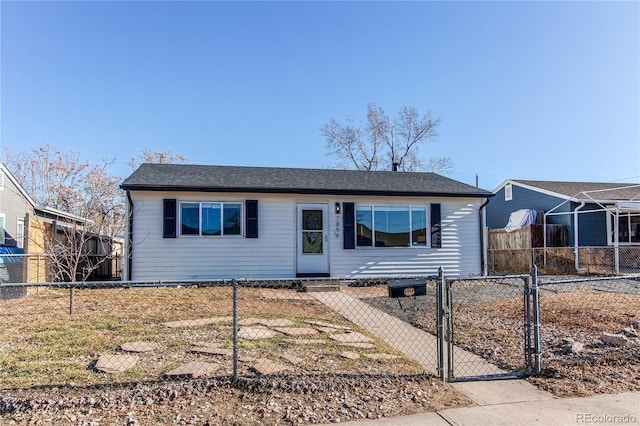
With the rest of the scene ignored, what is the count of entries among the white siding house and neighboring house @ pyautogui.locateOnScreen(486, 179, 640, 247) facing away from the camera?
0

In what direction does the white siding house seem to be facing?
toward the camera

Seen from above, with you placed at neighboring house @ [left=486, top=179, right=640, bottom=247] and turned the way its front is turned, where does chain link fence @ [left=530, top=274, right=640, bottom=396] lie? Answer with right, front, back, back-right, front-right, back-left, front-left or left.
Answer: front-right

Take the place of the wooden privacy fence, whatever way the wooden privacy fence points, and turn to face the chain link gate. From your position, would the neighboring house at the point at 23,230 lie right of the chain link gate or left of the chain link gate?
right

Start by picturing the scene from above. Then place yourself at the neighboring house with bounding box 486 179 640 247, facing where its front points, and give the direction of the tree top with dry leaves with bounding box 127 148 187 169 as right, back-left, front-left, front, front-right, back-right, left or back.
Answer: back-right

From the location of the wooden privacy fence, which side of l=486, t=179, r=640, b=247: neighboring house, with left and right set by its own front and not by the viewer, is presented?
right

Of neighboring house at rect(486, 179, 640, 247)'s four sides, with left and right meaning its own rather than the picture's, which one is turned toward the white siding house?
right

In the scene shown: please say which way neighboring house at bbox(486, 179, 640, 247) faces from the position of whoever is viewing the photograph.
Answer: facing the viewer and to the right of the viewer

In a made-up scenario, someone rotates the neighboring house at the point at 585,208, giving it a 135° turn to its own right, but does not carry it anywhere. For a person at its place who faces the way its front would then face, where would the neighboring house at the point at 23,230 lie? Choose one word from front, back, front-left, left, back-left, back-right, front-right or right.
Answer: front-left

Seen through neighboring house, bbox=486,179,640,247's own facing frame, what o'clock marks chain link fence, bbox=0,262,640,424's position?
The chain link fence is roughly at 2 o'clock from the neighboring house.

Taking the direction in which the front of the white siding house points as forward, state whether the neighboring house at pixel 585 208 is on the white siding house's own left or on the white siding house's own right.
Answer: on the white siding house's own left

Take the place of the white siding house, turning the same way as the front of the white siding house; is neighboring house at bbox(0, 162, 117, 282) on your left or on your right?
on your right

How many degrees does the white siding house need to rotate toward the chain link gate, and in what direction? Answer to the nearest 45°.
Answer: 0° — it already faces it

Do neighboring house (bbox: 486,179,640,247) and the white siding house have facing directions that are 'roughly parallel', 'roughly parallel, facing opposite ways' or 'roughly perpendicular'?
roughly parallel
